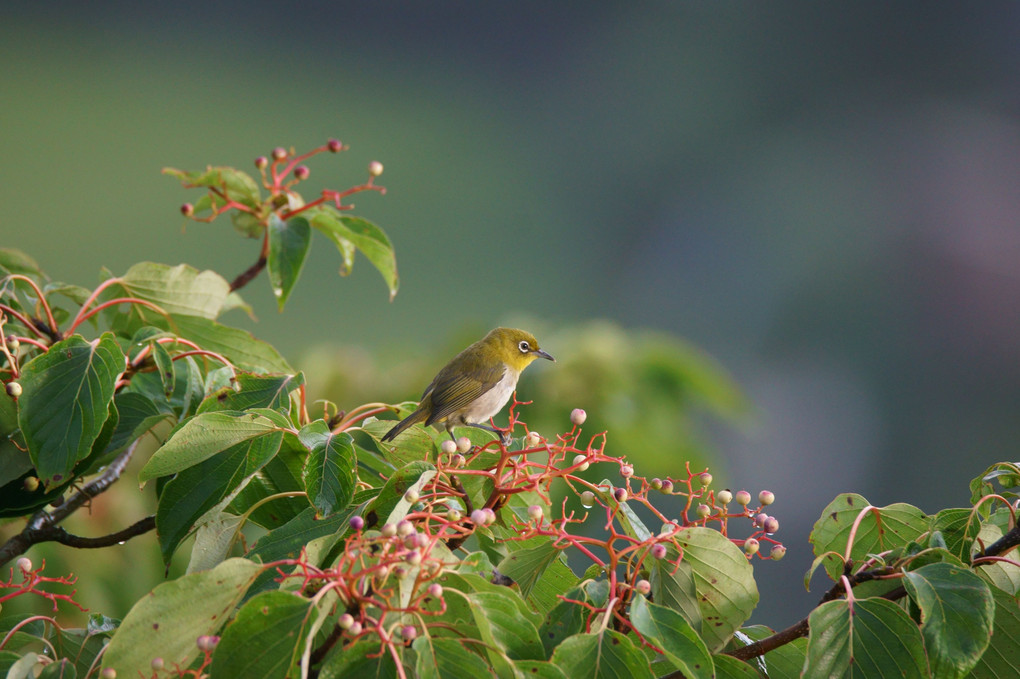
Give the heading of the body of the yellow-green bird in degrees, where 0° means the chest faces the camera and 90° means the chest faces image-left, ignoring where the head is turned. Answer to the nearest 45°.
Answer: approximately 270°
